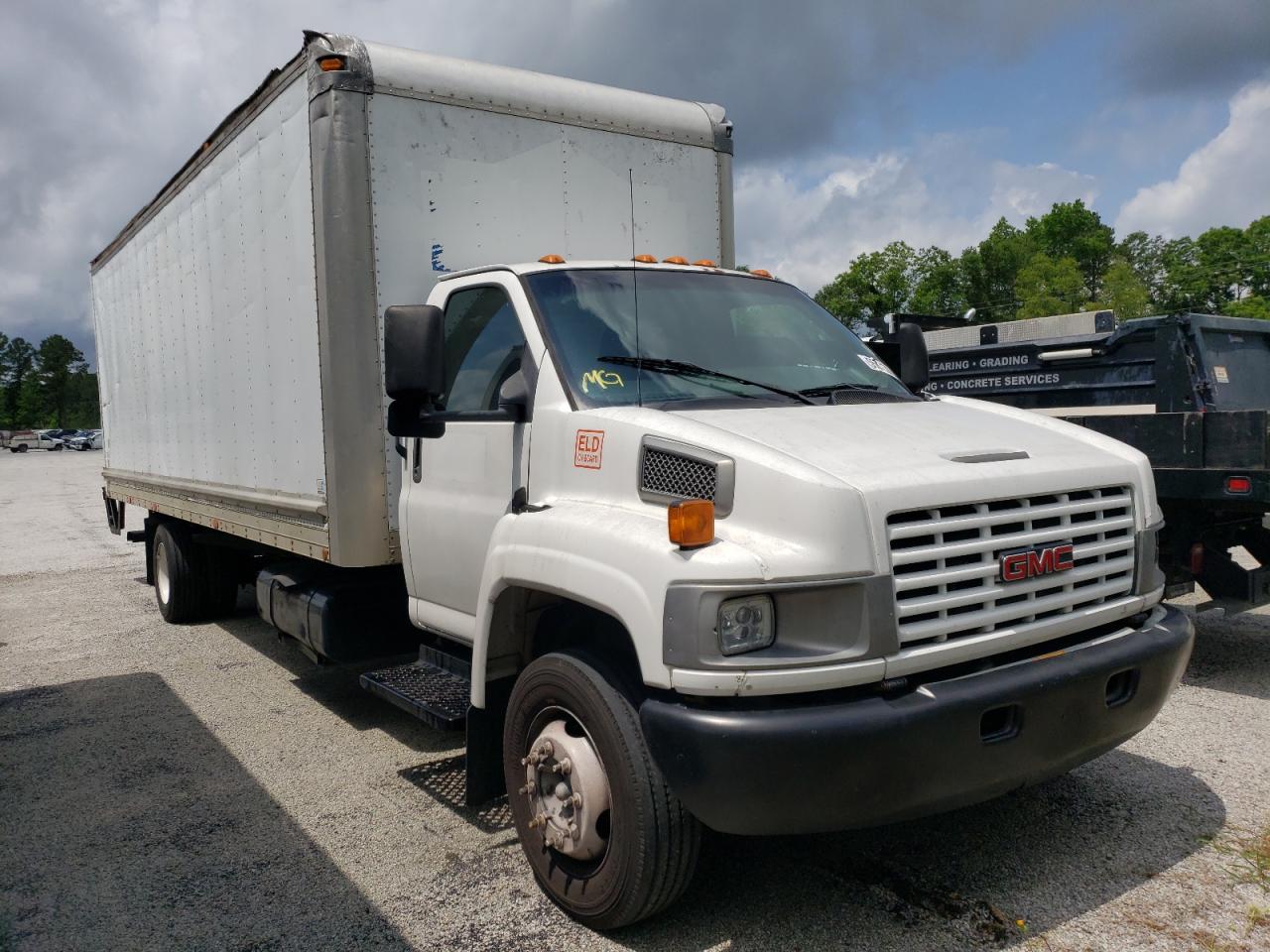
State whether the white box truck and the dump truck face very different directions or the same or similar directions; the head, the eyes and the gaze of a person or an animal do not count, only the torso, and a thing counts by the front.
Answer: very different directions

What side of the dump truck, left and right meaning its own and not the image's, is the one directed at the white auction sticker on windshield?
left

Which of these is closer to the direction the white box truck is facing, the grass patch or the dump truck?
the grass patch

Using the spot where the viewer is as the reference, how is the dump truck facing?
facing away from the viewer and to the left of the viewer

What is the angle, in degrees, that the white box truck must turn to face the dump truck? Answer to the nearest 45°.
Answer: approximately 90° to its left

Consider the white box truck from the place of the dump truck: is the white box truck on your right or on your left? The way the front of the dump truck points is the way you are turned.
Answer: on your left

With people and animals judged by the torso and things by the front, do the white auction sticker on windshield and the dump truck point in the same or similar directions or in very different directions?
very different directions

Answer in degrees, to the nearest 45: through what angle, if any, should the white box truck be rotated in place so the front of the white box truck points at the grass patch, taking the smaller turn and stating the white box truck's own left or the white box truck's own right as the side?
approximately 45° to the white box truck's own left

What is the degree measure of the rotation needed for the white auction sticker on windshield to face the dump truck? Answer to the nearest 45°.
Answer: approximately 90° to its left
